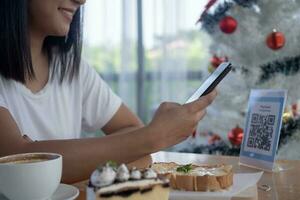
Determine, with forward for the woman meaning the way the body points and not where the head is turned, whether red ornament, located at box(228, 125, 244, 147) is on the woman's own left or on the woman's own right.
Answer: on the woman's own left

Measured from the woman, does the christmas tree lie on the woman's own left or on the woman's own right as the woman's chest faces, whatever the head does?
on the woman's own left

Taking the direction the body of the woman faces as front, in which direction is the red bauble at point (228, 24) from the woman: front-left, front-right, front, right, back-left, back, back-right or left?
left

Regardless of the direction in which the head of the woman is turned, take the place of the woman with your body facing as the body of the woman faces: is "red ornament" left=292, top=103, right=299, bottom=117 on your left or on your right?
on your left

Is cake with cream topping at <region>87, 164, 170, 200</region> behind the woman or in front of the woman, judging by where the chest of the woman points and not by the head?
in front

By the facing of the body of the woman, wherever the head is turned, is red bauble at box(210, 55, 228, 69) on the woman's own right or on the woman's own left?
on the woman's own left
